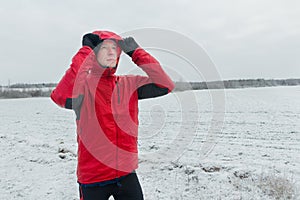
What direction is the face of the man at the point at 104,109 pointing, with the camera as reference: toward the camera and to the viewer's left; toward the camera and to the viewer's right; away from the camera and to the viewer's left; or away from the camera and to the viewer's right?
toward the camera and to the viewer's right

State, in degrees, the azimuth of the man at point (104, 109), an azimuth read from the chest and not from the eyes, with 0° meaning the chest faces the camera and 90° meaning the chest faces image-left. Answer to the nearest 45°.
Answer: approximately 315°
